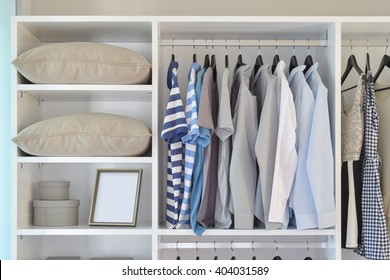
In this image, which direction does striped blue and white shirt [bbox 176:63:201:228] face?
to the viewer's left

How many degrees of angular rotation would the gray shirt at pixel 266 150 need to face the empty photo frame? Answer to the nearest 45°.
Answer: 0° — it already faces it

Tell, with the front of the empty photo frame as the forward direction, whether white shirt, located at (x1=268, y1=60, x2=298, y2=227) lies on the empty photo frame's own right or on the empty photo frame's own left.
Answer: on the empty photo frame's own left

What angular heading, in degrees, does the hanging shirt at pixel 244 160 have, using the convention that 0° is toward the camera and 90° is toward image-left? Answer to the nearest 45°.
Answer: approximately 90°

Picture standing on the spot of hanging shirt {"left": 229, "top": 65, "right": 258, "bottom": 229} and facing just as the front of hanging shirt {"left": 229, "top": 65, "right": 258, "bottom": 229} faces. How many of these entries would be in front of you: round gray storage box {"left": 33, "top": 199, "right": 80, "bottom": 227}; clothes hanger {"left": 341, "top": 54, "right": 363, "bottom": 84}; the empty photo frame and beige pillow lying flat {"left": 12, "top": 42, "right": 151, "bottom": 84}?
3

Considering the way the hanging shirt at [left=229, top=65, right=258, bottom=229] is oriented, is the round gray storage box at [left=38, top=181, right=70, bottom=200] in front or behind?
in front

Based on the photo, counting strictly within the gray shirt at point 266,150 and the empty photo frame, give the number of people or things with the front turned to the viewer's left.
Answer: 1

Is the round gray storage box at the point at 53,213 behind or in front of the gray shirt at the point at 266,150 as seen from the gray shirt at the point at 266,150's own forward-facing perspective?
in front

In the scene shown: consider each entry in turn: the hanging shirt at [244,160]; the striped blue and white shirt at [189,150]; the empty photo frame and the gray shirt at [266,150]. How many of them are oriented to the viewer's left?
3

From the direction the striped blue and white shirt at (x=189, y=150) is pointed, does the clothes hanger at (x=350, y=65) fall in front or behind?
behind

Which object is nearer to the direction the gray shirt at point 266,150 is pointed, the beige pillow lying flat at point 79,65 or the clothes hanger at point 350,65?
the beige pillow lying flat
